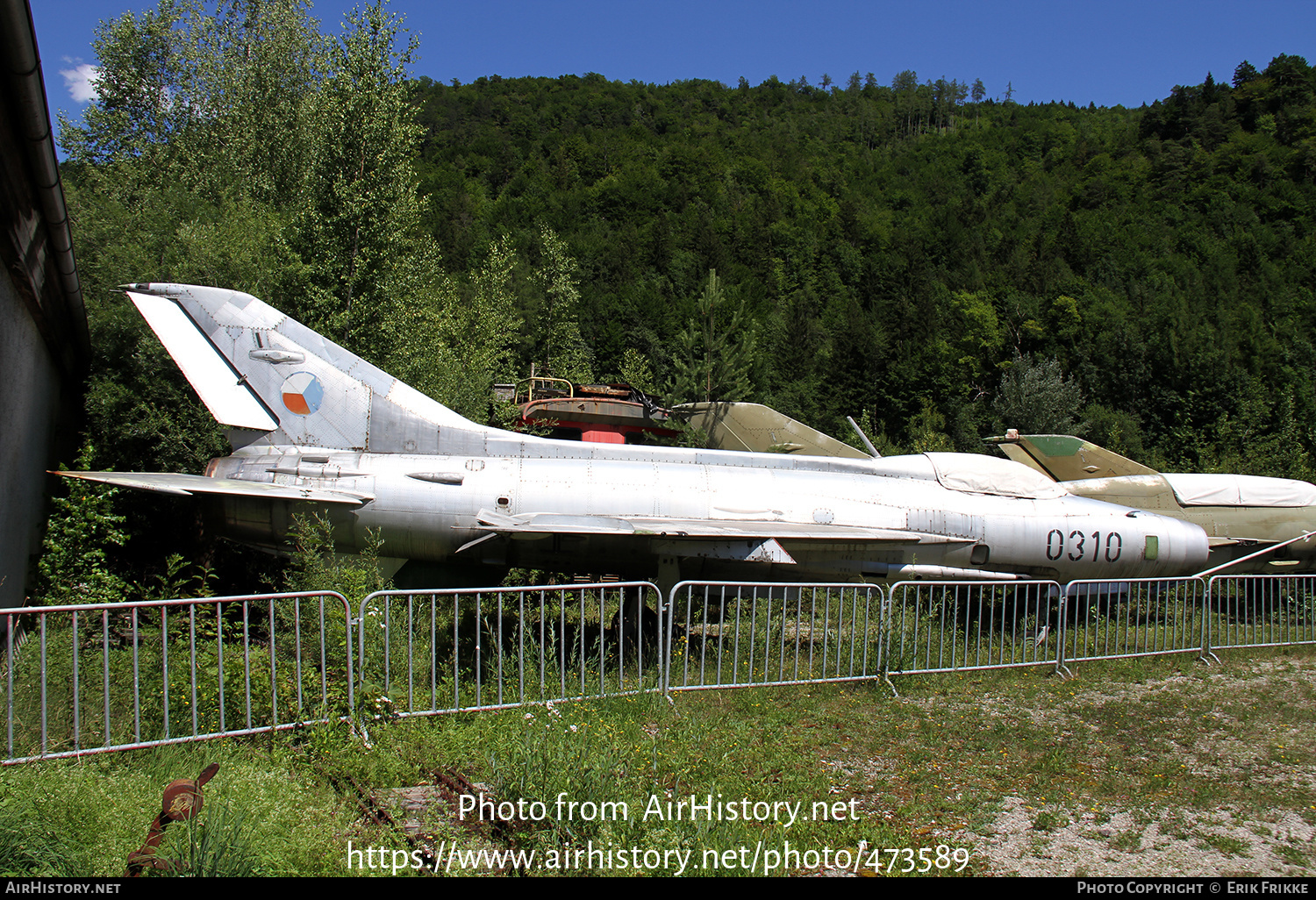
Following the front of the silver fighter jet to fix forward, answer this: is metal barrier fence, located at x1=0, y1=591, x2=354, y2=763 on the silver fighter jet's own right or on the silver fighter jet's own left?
on the silver fighter jet's own right

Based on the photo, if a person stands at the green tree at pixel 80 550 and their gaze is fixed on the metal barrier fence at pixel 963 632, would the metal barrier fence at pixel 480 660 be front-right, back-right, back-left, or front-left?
front-right

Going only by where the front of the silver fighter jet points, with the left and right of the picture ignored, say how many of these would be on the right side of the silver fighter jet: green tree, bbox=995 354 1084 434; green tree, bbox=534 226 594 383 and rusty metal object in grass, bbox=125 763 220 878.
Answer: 1

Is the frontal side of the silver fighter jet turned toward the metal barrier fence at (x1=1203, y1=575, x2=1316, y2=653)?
yes

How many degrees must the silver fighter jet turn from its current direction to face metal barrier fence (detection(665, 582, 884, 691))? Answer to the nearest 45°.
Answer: approximately 45° to its right

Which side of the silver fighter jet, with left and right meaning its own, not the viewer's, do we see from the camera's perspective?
right

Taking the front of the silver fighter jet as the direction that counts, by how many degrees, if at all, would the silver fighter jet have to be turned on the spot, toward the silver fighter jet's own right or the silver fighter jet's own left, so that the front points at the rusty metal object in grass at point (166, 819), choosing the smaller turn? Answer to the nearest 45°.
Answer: approximately 90° to the silver fighter jet's own right

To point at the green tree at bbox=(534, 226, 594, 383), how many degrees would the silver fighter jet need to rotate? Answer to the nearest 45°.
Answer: approximately 90° to its left

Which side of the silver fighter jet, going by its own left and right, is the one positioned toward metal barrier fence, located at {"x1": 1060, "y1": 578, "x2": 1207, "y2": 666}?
front

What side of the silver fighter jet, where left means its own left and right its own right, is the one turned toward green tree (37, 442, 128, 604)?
back

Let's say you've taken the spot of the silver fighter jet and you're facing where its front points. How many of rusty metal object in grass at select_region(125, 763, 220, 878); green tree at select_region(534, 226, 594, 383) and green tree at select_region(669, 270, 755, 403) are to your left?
2
